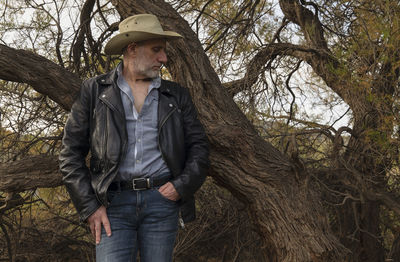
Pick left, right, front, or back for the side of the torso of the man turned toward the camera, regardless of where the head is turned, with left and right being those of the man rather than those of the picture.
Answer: front
